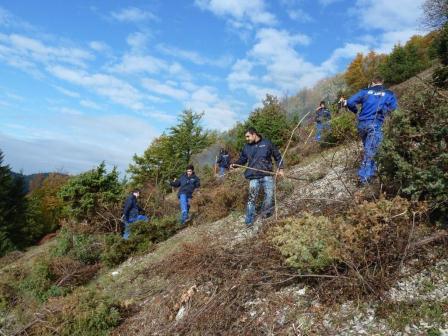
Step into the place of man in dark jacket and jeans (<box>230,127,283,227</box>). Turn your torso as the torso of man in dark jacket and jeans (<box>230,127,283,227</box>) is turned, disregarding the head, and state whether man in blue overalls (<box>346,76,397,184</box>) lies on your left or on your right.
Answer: on your left

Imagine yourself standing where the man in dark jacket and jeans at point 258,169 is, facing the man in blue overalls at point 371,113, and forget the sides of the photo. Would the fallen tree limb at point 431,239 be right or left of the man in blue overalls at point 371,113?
right

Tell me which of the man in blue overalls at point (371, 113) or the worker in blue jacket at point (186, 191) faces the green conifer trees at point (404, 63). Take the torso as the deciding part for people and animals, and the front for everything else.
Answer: the man in blue overalls

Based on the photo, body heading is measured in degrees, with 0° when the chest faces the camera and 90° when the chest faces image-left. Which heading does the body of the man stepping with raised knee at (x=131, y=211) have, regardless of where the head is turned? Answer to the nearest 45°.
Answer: approximately 270°

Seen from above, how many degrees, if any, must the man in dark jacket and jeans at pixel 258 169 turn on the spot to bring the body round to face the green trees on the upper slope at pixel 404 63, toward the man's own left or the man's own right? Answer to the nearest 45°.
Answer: approximately 180°
